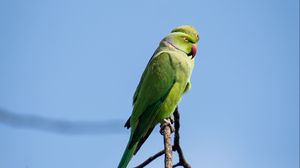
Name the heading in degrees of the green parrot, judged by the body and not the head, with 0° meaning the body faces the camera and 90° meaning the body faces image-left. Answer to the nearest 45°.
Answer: approximately 270°
